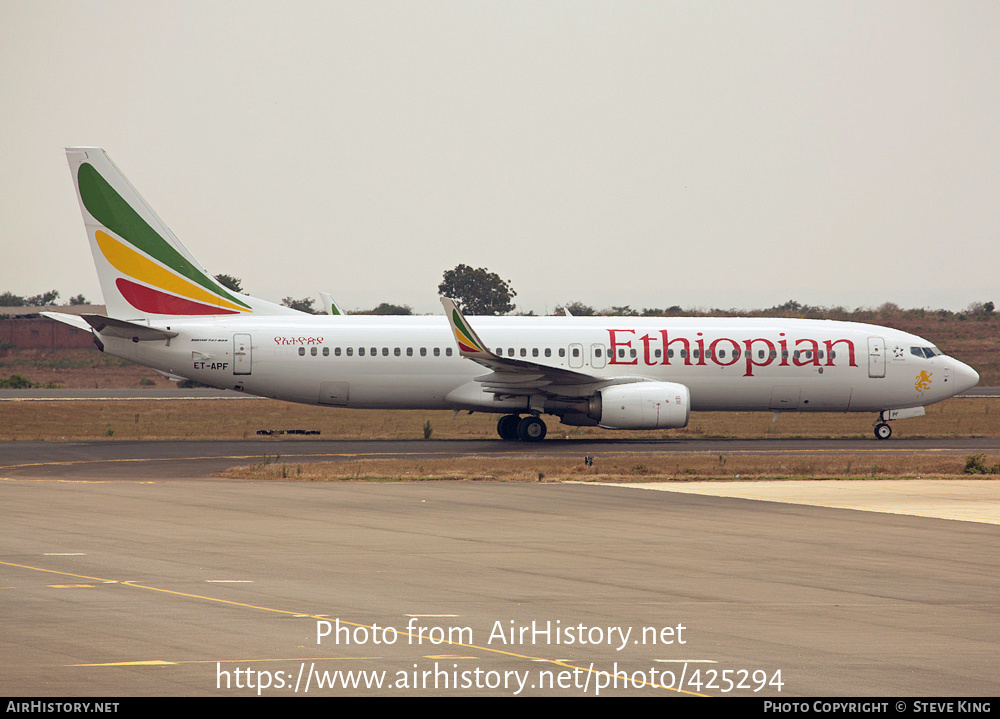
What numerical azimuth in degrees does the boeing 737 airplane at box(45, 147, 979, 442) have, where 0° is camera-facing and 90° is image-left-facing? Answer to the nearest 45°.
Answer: approximately 270°
